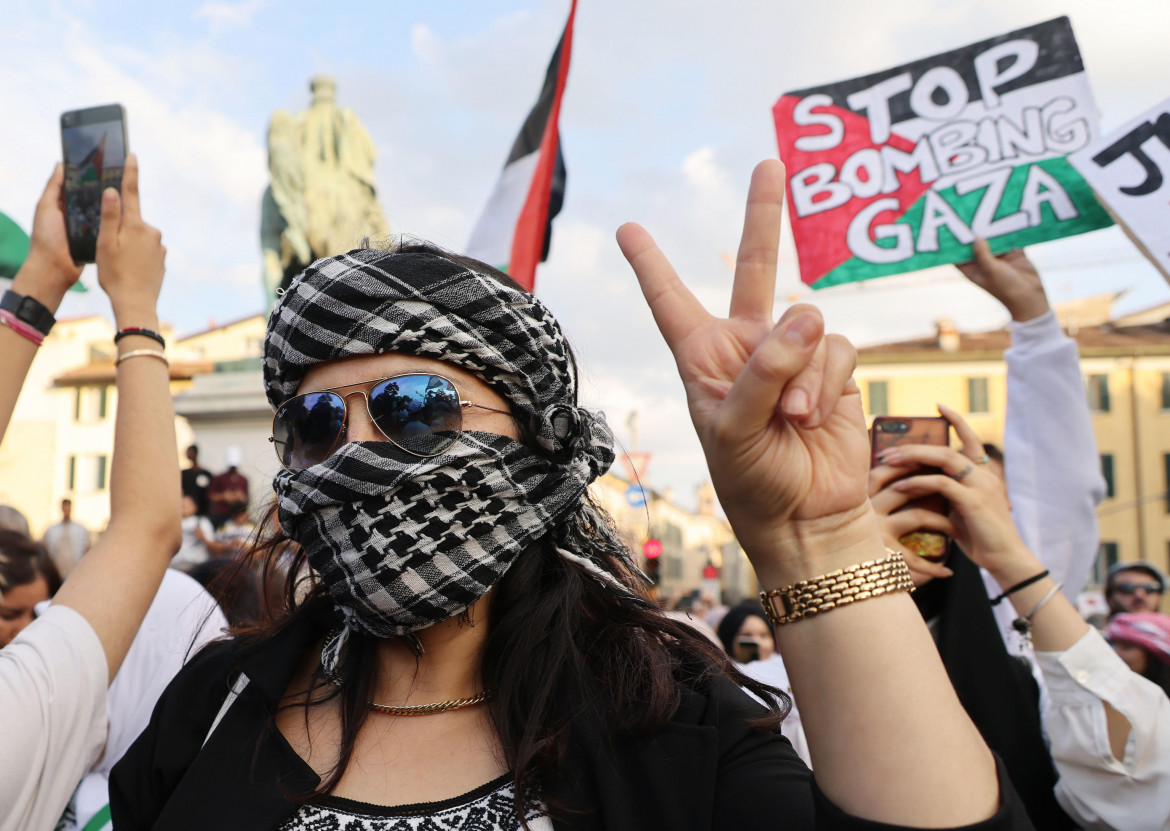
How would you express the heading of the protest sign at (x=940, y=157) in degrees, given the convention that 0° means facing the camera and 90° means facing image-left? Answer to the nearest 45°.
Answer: approximately 0°

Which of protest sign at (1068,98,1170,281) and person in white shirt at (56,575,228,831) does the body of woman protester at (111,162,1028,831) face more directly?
the person in white shirt

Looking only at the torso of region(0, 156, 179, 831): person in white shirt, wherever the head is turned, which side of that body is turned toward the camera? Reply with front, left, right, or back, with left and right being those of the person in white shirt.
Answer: back

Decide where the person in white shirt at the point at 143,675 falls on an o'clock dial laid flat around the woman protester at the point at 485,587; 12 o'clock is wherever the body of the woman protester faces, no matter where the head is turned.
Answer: The person in white shirt is roughly at 3 o'clock from the woman protester.

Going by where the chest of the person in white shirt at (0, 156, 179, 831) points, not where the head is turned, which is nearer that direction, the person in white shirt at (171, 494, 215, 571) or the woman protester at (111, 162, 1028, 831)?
the person in white shirt

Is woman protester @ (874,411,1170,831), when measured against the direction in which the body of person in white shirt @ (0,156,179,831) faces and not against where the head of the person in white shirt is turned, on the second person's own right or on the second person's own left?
on the second person's own right

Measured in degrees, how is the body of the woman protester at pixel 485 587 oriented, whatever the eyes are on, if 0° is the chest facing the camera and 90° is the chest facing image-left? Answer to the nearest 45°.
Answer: approximately 45°

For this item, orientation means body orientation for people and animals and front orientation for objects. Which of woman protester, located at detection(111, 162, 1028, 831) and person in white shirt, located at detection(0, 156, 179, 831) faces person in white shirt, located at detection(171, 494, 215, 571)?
person in white shirt, located at detection(0, 156, 179, 831)
